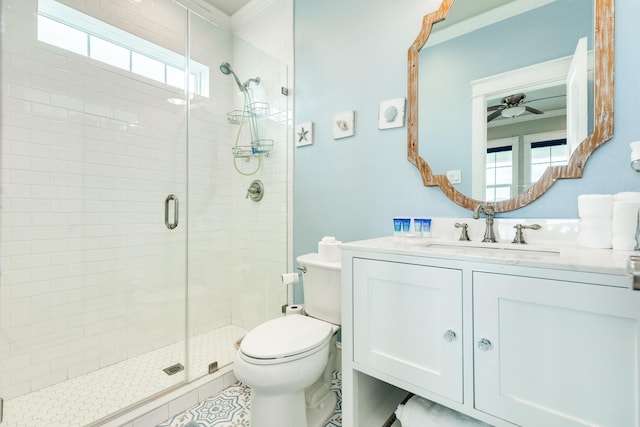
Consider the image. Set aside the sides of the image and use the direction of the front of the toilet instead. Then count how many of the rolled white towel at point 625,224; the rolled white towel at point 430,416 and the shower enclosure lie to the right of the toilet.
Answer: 1

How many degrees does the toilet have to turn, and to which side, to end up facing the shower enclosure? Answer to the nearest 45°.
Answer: approximately 90° to its right

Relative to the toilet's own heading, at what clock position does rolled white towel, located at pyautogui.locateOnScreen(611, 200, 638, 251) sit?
The rolled white towel is roughly at 8 o'clock from the toilet.

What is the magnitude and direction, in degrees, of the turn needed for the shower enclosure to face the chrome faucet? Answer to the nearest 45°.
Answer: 0° — it already faces it

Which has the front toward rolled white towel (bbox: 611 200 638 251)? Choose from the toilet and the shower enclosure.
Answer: the shower enclosure

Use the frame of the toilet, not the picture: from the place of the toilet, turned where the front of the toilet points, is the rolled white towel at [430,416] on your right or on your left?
on your left

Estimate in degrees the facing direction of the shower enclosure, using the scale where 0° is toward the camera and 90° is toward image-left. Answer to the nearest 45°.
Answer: approximately 315°

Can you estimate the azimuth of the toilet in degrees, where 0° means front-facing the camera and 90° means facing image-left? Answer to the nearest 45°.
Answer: approximately 45°
